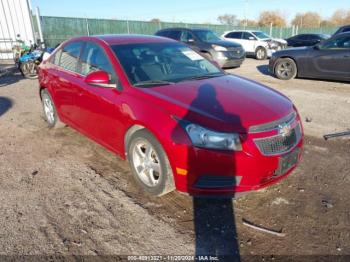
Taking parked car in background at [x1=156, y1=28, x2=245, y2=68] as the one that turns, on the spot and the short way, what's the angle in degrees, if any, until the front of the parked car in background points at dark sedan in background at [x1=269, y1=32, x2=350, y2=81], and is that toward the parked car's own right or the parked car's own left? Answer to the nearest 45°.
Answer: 0° — it already faces it

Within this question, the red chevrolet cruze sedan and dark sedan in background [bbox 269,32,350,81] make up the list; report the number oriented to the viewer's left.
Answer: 1

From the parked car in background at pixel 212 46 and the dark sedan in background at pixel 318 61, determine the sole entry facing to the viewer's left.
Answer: the dark sedan in background

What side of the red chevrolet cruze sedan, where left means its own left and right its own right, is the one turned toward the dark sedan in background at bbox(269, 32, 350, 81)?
left

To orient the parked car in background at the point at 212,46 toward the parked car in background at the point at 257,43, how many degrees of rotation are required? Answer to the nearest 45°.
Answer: approximately 90° to its left

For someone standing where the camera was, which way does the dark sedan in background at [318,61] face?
facing to the left of the viewer

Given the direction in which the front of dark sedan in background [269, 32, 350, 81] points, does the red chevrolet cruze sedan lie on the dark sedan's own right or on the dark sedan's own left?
on the dark sedan's own left

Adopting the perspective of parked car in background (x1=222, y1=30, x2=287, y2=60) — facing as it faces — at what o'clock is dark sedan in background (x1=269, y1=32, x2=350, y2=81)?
The dark sedan in background is roughly at 1 o'clock from the parked car in background.

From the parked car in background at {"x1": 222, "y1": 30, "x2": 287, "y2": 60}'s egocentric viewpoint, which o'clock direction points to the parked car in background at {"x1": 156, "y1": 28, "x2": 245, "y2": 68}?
the parked car in background at {"x1": 156, "y1": 28, "x2": 245, "y2": 68} is roughly at 2 o'clock from the parked car in background at {"x1": 222, "y1": 30, "x2": 287, "y2": 60}.

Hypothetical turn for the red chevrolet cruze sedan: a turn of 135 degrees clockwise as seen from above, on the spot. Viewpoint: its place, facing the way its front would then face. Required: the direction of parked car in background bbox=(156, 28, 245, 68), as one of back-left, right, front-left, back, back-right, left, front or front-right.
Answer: right

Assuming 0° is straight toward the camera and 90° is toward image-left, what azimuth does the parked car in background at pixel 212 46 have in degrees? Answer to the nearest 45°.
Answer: approximately 315°
